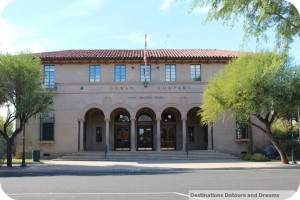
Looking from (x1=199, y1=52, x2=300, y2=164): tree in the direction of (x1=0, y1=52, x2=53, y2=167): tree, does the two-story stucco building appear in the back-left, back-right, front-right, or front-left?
front-right

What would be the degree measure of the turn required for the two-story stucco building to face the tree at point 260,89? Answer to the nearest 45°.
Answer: approximately 45° to its left

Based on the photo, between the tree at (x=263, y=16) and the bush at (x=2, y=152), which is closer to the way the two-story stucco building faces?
the tree

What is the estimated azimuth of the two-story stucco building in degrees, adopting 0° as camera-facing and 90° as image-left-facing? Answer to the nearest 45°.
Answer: approximately 0°

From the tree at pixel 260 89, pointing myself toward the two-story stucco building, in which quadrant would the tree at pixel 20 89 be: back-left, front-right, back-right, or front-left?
front-left

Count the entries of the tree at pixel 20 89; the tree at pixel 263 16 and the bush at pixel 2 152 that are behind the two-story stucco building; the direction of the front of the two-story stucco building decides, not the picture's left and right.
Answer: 0

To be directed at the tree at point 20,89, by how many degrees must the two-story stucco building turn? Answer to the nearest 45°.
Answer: approximately 45° to its right

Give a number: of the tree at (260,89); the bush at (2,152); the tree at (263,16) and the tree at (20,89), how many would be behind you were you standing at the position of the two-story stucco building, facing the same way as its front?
0

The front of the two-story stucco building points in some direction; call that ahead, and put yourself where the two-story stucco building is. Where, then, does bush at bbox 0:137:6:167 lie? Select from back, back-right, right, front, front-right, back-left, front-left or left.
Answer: front-right
